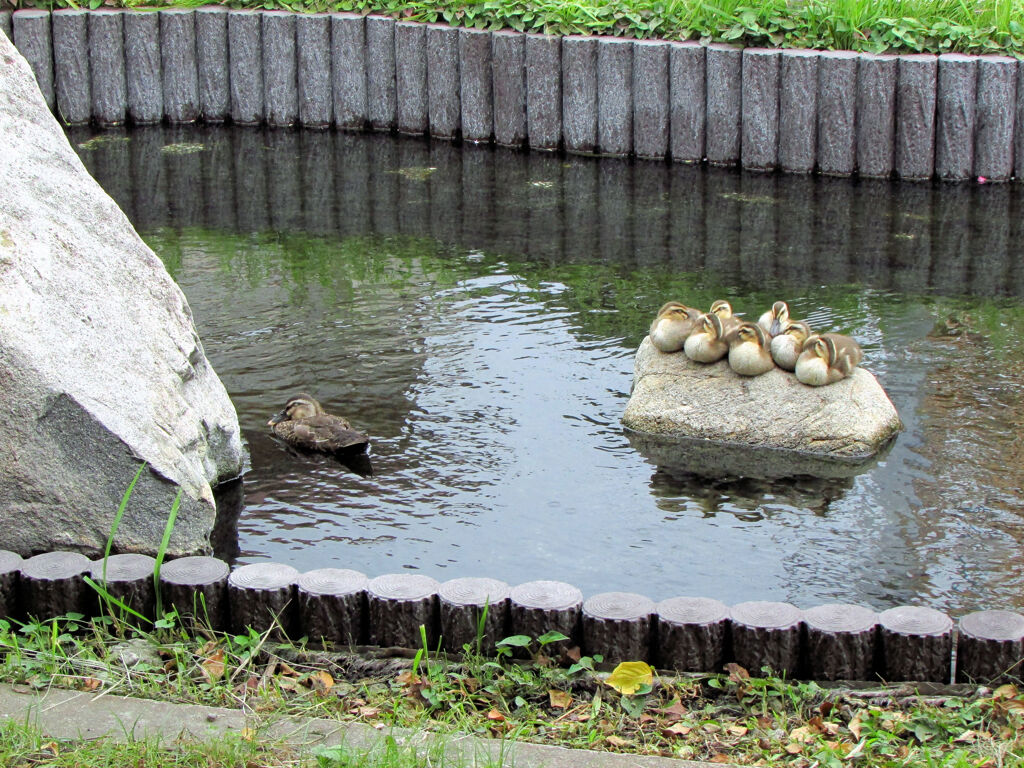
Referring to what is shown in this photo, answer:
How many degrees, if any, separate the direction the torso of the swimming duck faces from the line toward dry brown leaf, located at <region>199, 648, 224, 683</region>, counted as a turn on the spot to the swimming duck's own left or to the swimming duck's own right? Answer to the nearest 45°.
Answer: approximately 90° to the swimming duck's own left

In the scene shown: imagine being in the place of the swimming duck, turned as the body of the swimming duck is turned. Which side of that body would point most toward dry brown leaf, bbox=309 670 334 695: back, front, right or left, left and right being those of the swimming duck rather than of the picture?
left

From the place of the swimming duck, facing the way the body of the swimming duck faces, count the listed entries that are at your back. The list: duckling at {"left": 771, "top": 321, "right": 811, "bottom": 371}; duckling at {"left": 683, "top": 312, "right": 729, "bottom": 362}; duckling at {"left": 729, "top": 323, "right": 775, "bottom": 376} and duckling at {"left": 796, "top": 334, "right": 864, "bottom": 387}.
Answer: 4

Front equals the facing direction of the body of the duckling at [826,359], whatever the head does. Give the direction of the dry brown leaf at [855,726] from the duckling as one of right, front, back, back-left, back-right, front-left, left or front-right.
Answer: front-left

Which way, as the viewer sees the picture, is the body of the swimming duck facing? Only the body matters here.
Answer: to the viewer's left

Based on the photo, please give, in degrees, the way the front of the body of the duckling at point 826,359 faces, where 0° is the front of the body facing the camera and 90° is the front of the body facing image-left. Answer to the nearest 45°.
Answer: approximately 45°

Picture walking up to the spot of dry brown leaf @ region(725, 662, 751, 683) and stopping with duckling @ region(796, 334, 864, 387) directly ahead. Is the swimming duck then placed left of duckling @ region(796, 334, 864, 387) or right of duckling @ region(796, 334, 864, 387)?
left
